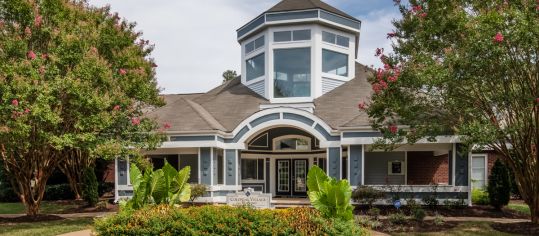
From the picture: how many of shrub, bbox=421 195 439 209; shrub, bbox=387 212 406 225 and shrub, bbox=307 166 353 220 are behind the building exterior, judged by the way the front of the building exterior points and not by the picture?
0

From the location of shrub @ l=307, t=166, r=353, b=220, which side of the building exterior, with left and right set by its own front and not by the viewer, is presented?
front

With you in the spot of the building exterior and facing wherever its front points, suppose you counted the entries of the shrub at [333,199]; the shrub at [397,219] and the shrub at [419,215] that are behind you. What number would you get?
0

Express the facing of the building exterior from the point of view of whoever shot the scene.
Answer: facing the viewer

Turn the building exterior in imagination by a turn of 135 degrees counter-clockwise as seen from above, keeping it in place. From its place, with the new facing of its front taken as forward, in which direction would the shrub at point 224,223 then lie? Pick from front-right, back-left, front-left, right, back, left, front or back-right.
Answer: back-right
